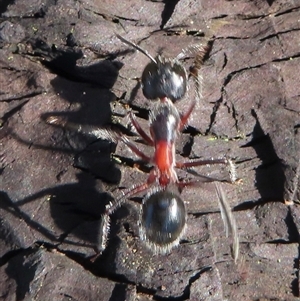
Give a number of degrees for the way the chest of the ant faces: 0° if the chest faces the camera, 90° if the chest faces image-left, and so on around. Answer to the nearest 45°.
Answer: approximately 180°
